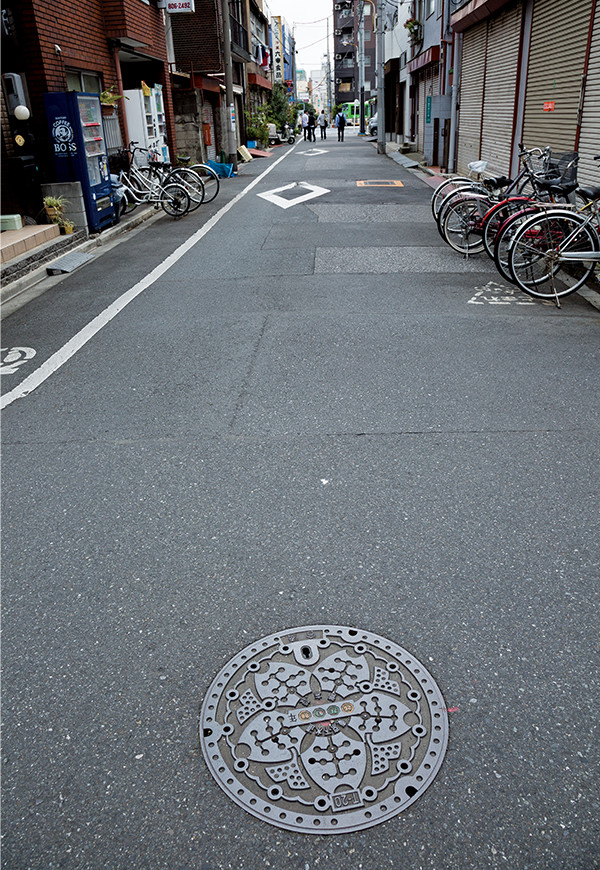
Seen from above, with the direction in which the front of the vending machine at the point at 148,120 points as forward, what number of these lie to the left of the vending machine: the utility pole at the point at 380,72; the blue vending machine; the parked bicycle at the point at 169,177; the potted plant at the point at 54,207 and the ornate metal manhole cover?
1

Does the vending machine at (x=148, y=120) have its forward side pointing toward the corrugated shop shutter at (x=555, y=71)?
yes

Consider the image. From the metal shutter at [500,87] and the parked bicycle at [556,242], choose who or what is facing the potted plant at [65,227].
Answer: the metal shutter

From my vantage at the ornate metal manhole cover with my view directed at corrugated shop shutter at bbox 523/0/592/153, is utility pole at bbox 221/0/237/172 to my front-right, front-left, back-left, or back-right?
front-left

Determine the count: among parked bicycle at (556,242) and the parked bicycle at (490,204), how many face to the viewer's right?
2

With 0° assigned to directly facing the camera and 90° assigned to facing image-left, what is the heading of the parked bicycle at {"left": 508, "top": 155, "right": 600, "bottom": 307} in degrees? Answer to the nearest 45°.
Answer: approximately 270°

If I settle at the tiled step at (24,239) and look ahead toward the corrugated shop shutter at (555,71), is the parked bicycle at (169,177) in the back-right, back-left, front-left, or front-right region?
front-left

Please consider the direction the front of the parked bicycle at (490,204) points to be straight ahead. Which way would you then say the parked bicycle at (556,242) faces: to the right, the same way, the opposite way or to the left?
the same way

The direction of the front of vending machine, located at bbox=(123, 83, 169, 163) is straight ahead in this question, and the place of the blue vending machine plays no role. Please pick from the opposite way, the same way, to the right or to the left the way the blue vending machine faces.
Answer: the same way

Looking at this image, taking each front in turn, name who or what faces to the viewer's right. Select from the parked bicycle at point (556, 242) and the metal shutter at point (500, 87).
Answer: the parked bicycle

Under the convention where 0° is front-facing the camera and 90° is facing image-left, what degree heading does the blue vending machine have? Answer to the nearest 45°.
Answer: approximately 315°

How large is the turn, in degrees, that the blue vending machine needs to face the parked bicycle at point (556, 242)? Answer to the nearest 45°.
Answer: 0° — it already faces it

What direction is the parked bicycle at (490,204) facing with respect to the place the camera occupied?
facing to the right of the viewer

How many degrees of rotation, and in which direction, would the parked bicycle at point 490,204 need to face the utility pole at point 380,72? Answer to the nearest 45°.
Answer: approximately 90° to its left

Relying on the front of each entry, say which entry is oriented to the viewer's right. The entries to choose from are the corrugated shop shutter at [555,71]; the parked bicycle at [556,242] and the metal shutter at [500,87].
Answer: the parked bicycle

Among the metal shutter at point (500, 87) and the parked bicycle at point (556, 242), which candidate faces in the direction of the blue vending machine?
the metal shutter

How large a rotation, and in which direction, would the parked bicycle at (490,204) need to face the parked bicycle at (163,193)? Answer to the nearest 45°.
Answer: approximately 135° to its left

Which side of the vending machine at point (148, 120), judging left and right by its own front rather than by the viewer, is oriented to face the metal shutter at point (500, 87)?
front

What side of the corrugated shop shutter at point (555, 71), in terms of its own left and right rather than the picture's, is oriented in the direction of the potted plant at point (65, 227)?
front

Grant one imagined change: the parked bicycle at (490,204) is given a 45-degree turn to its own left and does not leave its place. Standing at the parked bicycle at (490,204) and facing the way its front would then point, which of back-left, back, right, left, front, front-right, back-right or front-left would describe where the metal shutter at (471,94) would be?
front-left

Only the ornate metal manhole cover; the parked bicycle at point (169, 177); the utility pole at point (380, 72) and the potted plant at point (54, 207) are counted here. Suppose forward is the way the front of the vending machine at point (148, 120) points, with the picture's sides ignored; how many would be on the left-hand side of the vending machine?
1
